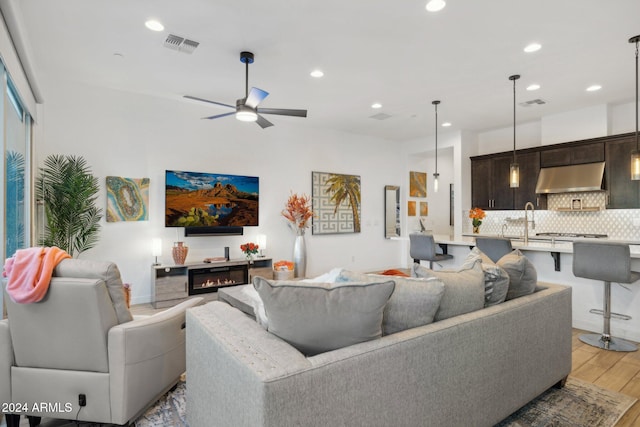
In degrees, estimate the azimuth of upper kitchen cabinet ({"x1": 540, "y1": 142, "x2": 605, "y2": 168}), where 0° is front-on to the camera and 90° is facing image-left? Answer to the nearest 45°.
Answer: approximately 45°

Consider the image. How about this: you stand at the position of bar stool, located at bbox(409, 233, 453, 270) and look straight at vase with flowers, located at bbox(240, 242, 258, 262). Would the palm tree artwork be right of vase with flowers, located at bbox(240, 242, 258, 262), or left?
right

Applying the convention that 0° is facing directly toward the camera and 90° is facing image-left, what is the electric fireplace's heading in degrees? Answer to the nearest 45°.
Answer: approximately 315°

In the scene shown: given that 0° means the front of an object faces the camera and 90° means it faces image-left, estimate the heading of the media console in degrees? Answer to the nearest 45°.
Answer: approximately 315°

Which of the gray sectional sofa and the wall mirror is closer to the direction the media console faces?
the gray sectional sofa

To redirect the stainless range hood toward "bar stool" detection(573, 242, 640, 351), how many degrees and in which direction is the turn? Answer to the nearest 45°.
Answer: approximately 45° to its left

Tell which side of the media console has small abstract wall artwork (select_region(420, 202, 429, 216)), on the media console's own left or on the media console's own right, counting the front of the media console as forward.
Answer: on the media console's own left

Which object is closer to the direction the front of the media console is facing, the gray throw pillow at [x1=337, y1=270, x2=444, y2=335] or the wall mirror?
the gray throw pillow
